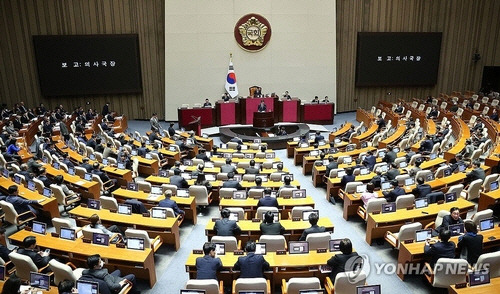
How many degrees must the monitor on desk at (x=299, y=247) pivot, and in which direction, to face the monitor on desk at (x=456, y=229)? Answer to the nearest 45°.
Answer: approximately 90° to its left

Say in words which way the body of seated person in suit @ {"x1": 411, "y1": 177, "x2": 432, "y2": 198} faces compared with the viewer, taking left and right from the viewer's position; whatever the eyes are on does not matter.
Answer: facing away from the viewer and to the left of the viewer

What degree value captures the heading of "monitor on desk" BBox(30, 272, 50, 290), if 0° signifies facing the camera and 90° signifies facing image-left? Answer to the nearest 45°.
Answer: approximately 45°

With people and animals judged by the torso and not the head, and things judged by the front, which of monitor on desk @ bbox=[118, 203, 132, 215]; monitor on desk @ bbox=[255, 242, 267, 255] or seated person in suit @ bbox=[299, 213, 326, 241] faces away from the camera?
the seated person in suit

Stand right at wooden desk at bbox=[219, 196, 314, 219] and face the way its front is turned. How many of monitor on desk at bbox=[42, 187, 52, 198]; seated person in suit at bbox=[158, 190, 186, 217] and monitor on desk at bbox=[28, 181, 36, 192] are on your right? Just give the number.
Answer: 3

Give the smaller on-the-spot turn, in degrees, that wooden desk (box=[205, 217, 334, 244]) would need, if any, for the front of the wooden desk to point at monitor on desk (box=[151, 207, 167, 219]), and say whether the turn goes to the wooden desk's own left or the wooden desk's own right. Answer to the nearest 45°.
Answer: approximately 90° to the wooden desk's own right

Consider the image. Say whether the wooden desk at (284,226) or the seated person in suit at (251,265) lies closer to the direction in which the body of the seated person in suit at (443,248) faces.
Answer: the wooden desk

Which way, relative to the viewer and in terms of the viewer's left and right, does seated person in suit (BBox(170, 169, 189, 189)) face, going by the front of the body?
facing away from the viewer and to the right of the viewer

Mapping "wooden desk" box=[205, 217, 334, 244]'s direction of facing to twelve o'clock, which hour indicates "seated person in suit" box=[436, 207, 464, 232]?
The seated person in suit is roughly at 9 o'clock from the wooden desk.

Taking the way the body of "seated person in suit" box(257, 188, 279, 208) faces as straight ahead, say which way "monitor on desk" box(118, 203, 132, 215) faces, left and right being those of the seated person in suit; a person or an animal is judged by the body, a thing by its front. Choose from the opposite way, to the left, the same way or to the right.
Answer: the opposite way

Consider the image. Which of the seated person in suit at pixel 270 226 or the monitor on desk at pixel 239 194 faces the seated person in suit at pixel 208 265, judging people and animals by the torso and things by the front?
the monitor on desk

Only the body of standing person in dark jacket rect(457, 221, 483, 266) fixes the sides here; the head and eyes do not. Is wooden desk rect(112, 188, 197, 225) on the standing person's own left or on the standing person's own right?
on the standing person's own left

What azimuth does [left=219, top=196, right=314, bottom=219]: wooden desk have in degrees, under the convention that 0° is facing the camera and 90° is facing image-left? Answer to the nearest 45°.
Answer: approximately 0°

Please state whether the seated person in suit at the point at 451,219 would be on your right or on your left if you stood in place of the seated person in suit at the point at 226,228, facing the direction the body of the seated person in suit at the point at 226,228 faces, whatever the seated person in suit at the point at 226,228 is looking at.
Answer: on your right

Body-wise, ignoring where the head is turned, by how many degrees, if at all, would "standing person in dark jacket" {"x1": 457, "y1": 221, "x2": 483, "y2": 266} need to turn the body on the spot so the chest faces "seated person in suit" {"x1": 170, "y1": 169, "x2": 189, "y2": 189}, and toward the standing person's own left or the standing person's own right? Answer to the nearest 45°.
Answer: approximately 45° to the standing person's own left

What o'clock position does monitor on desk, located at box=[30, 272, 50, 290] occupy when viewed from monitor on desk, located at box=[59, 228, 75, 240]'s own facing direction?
monitor on desk, located at box=[30, 272, 50, 290] is roughly at 11 o'clock from monitor on desk, located at box=[59, 228, 75, 240].

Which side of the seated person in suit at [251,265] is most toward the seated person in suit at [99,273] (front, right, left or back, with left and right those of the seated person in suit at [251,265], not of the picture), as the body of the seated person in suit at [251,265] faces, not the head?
left

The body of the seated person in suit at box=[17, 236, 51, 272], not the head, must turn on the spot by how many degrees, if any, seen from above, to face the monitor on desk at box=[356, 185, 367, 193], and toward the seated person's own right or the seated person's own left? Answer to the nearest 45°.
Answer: approximately 45° to the seated person's own right
